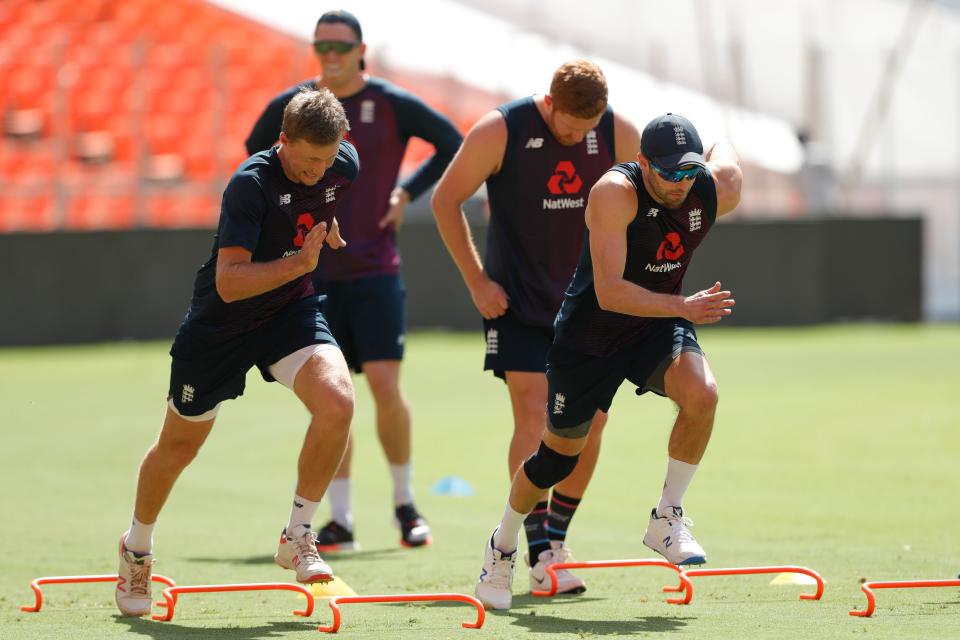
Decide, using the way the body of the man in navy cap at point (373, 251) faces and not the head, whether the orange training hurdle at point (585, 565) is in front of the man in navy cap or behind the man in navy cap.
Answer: in front

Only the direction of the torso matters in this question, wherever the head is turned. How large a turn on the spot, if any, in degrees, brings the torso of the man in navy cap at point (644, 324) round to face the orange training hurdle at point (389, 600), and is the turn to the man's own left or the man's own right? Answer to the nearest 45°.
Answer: approximately 90° to the man's own right

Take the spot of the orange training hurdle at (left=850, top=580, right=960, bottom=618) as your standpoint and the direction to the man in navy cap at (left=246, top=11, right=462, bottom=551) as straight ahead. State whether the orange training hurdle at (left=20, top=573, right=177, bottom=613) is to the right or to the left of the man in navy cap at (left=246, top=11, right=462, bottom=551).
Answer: left

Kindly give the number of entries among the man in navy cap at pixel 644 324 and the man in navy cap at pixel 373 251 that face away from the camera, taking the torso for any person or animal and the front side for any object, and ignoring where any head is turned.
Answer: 0

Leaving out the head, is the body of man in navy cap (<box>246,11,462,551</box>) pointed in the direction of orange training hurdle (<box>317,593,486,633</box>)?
yes

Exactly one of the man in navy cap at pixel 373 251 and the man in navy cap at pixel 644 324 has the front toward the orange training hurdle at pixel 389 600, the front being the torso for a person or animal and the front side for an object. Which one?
the man in navy cap at pixel 373 251

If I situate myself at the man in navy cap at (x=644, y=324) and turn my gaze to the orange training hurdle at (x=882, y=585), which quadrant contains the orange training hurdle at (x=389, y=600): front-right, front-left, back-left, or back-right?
back-right

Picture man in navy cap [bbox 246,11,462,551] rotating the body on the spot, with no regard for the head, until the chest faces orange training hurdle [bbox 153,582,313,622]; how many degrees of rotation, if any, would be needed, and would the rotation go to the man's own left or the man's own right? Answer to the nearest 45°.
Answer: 0° — they already face it

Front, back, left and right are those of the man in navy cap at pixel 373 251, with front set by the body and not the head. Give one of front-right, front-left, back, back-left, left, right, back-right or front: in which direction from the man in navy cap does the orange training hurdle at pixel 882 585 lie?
front-left
